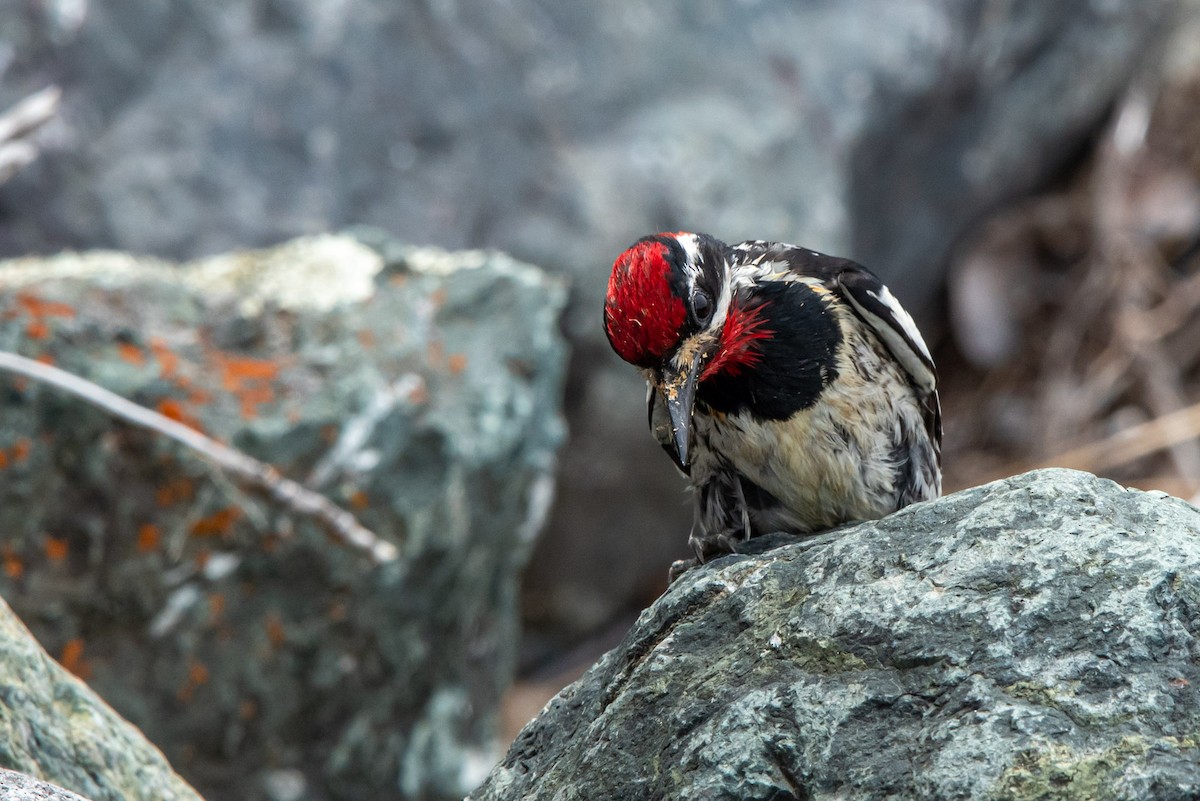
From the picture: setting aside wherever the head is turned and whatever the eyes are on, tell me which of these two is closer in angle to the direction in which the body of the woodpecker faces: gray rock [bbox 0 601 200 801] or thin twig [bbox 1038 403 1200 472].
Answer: the gray rock

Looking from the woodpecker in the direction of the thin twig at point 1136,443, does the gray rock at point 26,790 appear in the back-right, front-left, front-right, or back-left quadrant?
back-left

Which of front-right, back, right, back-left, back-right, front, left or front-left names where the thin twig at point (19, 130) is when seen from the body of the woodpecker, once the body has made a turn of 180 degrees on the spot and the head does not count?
back-left

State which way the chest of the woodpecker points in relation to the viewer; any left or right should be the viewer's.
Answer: facing the viewer and to the left of the viewer

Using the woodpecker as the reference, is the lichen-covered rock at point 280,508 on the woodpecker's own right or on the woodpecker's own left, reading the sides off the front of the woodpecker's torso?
on the woodpecker's own right

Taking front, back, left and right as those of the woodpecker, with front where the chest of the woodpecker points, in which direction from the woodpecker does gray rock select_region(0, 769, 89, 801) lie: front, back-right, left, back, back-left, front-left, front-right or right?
front

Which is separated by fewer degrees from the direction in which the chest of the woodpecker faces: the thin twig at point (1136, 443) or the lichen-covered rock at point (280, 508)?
the lichen-covered rock

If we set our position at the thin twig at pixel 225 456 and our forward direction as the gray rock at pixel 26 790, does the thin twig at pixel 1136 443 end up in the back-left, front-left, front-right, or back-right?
back-left

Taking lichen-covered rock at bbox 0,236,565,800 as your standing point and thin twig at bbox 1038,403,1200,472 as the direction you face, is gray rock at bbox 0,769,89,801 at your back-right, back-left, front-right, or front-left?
back-right

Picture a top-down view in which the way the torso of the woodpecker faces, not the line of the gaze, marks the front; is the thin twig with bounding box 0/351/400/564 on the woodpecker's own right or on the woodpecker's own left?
on the woodpecker's own right

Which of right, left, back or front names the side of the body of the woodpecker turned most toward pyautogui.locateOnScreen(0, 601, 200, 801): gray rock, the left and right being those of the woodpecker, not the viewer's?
front

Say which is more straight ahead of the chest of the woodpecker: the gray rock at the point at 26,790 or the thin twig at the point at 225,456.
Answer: the gray rock
